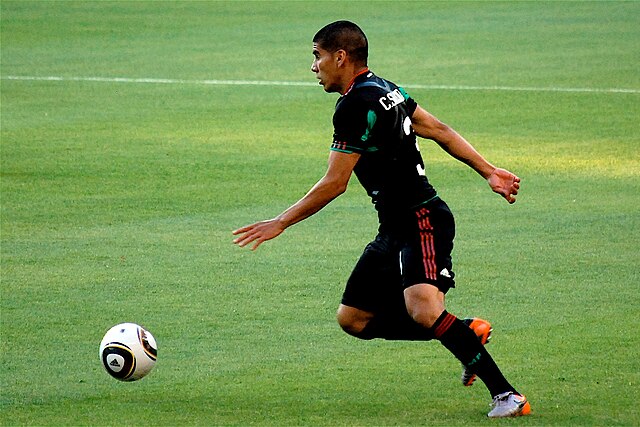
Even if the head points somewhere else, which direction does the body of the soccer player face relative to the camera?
to the viewer's left

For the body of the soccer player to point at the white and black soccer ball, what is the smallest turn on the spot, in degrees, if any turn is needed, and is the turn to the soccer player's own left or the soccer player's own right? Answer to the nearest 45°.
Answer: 0° — they already face it

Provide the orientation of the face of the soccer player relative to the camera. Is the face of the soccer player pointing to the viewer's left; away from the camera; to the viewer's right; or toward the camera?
to the viewer's left
